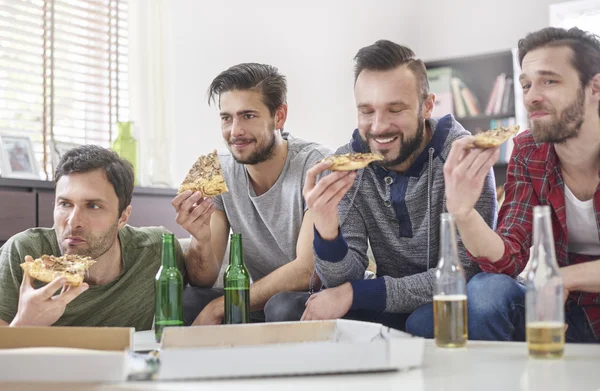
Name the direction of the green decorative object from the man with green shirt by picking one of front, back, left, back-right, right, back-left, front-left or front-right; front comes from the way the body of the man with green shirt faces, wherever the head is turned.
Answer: back-right

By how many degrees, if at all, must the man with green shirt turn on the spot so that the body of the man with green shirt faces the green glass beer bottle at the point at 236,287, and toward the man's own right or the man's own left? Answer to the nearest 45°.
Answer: approximately 90° to the man's own left

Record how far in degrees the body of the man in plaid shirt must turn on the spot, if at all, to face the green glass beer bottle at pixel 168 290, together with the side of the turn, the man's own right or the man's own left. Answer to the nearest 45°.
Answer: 0° — they already face it

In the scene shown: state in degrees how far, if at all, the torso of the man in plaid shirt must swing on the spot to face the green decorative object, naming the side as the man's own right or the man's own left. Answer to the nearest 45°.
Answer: approximately 90° to the man's own right

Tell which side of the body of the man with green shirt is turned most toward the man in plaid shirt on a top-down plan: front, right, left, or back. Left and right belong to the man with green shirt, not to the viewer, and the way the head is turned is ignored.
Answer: left
